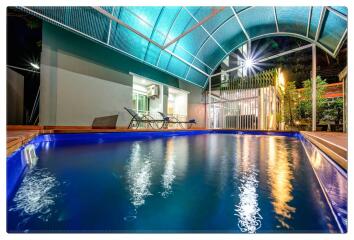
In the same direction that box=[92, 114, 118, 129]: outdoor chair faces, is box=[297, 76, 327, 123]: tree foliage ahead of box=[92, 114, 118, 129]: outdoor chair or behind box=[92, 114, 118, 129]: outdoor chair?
behind
